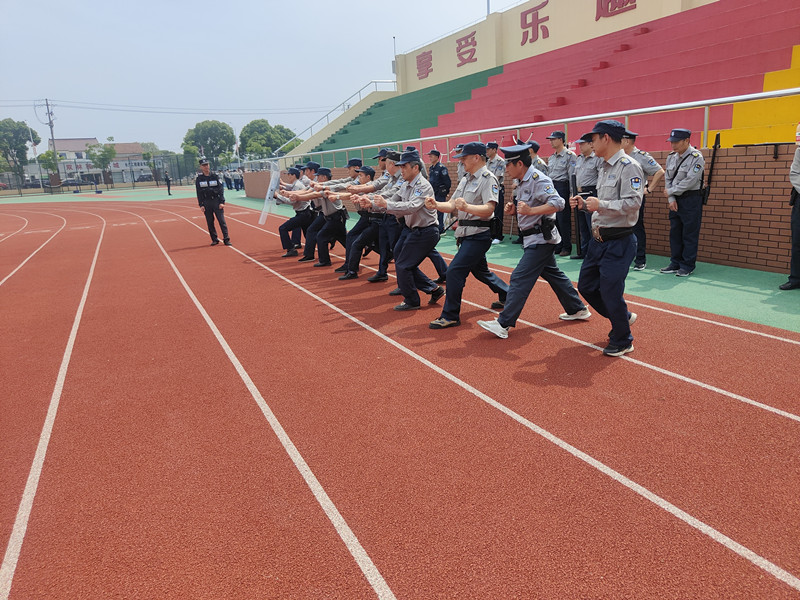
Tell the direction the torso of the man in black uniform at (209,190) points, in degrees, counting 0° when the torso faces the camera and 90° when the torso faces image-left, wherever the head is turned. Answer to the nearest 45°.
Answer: approximately 0°

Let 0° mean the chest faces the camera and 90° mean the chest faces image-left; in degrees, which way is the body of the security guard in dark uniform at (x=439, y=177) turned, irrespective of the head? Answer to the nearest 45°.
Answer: approximately 45°

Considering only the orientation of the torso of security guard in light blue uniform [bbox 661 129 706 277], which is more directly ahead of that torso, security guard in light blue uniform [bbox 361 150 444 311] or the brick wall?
the security guard in light blue uniform

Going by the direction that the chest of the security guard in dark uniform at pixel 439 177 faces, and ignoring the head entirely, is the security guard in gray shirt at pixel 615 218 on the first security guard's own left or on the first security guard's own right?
on the first security guard's own left

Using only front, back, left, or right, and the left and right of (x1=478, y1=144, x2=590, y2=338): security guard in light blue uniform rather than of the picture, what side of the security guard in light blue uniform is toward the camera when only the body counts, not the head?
left

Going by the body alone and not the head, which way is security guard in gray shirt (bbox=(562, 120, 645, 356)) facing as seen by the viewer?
to the viewer's left
